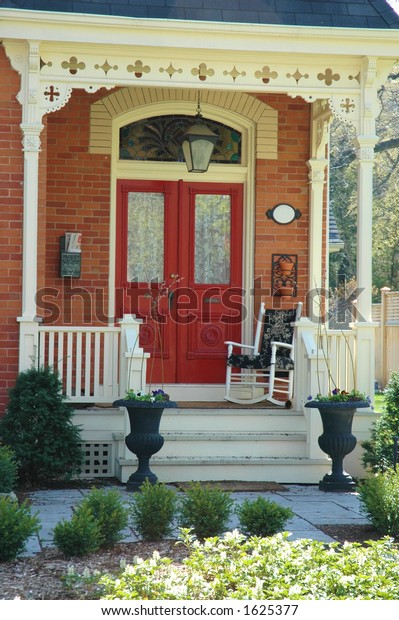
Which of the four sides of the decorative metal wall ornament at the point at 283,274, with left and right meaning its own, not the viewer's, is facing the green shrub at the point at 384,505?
front

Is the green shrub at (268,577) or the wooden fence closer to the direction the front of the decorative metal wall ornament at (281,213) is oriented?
the green shrub

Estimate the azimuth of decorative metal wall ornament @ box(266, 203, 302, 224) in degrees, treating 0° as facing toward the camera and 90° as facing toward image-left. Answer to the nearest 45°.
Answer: approximately 0°

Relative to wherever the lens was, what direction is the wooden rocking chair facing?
facing the viewer and to the left of the viewer

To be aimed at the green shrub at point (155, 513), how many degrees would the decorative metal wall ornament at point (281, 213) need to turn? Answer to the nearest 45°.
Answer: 0° — it already faces it

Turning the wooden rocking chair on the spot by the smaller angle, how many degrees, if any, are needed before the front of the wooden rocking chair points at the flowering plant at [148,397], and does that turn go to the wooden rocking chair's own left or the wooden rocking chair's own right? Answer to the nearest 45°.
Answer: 0° — it already faces it

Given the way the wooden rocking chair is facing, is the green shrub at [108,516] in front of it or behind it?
in front

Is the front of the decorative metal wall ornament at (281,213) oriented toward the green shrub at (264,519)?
yes

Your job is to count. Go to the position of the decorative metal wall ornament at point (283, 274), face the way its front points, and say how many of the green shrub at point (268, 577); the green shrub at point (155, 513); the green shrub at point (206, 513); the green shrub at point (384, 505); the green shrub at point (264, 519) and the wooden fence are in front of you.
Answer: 5

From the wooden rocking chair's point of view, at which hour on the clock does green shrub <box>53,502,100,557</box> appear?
The green shrub is roughly at 11 o'clock from the wooden rocking chair.

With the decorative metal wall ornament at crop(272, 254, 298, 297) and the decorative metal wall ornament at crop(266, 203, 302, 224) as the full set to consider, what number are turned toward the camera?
2

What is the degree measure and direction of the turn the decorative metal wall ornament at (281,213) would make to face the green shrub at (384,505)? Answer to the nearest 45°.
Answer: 0° — it already faces it
